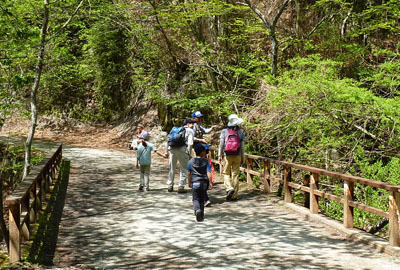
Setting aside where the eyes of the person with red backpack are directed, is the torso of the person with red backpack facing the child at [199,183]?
no

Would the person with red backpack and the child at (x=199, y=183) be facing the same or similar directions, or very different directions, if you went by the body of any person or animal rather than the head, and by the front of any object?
same or similar directions

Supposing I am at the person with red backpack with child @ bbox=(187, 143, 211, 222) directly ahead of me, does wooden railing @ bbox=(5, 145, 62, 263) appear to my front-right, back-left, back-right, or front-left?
front-right

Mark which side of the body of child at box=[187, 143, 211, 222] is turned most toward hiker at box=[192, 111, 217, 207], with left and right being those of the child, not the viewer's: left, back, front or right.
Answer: front

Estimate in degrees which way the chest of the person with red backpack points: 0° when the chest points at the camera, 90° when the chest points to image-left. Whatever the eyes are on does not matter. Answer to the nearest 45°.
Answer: approximately 180°

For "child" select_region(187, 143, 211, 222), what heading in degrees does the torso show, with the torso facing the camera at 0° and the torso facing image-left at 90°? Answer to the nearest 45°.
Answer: approximately 180°

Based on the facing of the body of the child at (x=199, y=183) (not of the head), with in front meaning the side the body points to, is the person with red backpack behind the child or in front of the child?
in front

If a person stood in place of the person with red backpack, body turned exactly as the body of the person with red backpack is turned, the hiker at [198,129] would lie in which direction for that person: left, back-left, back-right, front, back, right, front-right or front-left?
front-left

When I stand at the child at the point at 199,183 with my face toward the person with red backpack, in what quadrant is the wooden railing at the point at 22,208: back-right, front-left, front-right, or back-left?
back-left

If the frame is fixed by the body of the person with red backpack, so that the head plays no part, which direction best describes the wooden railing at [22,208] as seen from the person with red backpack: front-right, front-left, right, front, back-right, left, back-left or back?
back-left

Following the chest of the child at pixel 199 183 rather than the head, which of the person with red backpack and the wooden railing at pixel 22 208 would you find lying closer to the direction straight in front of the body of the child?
the person with red backpack

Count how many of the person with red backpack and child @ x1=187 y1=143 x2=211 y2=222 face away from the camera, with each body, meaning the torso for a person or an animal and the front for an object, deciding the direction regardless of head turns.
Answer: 2

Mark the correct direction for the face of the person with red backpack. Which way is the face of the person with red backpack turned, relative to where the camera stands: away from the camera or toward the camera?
away from the camera

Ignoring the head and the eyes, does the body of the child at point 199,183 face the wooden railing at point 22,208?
no

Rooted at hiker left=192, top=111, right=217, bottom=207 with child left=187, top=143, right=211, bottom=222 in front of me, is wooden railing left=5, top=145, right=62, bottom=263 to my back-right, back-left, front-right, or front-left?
front-right
